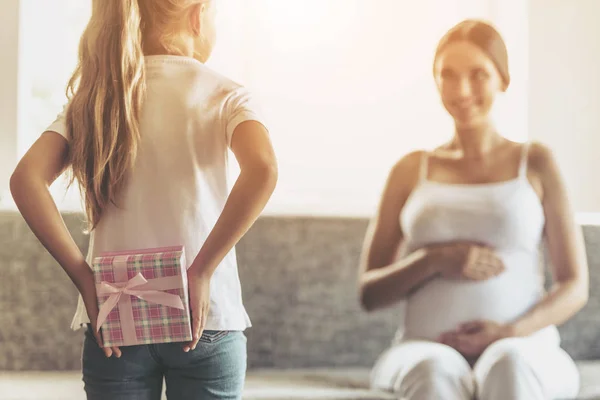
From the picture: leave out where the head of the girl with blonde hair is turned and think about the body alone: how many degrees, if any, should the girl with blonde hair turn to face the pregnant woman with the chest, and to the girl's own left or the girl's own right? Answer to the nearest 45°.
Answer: approximately 45° to the girl's own right

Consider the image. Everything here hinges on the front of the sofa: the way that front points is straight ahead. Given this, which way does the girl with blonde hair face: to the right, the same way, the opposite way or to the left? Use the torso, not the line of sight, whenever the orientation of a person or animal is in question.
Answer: the opposite way

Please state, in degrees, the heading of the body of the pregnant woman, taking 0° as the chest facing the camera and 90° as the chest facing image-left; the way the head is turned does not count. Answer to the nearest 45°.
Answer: approximately 0°

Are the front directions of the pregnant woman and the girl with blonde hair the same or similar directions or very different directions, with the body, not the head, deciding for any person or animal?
very different directions

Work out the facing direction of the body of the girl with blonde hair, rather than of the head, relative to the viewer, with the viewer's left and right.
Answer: facing away from the viewer

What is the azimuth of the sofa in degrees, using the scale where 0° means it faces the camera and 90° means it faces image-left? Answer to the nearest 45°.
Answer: approximately 0°

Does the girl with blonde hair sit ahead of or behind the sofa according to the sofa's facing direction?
ahead

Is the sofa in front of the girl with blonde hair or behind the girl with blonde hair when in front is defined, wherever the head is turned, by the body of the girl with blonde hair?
in front

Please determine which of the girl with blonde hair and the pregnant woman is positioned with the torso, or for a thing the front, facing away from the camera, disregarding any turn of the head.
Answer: the girl with blonde hair

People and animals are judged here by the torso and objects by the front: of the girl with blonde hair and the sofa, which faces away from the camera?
the girl with blonde hair

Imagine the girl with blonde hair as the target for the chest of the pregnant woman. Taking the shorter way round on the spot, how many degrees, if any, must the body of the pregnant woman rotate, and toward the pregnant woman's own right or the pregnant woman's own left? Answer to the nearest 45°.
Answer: approximately 45° to the pregnant woman's own right
